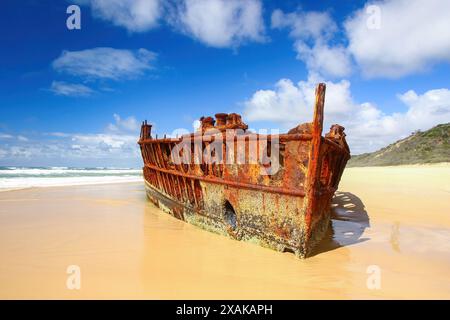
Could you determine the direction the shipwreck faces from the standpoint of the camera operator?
facing the viewer and to the right of the viewer
